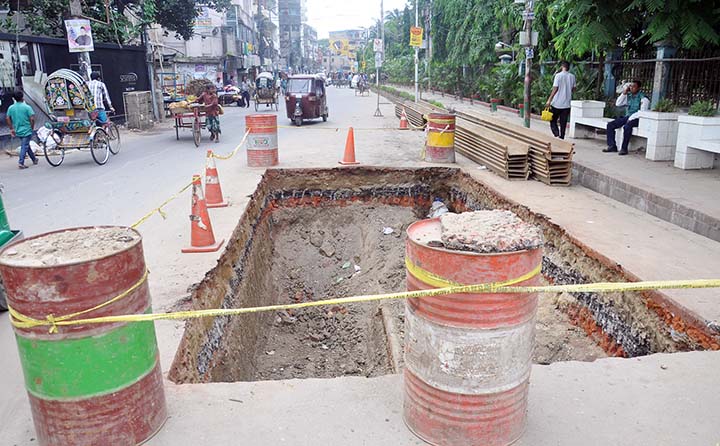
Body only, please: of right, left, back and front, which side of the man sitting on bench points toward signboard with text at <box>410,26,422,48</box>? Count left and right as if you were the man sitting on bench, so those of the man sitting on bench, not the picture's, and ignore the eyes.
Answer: right

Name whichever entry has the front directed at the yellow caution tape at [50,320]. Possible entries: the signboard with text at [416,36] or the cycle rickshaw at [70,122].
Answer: the signboard with text

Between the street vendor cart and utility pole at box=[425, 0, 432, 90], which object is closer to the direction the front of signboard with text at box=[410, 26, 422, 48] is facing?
the street vendor cart

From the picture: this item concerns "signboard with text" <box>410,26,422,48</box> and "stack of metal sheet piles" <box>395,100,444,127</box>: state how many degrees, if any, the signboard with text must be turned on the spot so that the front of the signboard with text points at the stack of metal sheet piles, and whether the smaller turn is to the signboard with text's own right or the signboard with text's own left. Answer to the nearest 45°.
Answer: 0° — it already faces it

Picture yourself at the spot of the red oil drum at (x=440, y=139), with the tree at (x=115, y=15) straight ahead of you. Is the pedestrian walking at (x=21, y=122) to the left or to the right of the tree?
left

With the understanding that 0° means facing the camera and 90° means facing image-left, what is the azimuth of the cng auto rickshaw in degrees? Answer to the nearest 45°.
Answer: approximately 45°

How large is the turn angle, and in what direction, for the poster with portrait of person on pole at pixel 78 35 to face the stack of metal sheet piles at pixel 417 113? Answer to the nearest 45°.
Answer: approximately 90° to its left

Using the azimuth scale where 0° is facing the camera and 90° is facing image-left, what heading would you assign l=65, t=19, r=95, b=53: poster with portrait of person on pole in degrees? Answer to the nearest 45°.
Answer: approximately 0°

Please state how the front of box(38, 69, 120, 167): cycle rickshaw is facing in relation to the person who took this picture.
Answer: facing away from the viewer and to the right of the viewer

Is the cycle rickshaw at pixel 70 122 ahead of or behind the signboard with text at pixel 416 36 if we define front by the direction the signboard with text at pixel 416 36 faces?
ahead

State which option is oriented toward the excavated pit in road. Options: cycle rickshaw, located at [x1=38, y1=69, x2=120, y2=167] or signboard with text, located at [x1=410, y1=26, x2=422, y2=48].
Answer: the signboard with text

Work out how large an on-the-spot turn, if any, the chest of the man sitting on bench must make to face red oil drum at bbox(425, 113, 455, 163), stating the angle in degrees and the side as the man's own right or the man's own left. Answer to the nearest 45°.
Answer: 0° — they already face it

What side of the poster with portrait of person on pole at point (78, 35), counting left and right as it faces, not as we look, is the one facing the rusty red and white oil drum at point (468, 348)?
front
